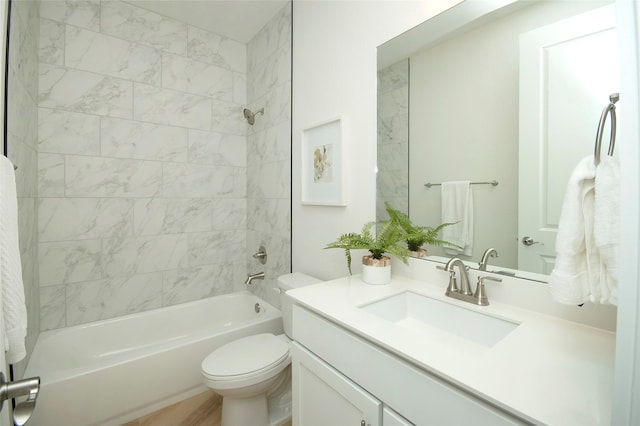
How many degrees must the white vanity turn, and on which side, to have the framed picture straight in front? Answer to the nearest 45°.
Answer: approximately 90° to its right

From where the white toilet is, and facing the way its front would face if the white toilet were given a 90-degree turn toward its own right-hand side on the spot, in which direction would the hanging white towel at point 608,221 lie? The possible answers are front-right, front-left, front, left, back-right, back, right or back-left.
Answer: back

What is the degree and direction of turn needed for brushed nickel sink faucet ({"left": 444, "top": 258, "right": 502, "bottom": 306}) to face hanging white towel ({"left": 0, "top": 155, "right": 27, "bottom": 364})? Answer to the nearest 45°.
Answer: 0° — it already faces it

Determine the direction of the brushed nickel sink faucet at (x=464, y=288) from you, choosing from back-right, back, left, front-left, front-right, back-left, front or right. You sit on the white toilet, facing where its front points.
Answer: left

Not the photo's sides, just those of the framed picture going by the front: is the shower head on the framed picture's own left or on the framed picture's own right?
on the framed picture's own right

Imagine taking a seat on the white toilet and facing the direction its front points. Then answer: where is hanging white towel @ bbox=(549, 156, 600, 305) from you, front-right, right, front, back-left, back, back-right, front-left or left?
left

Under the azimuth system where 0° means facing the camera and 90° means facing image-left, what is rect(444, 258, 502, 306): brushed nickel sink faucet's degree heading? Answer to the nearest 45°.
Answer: approximately 45°

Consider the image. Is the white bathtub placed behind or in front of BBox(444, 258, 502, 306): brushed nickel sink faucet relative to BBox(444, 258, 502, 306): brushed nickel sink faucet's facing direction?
in front

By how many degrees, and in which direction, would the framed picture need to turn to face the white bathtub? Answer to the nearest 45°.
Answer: approximately 45° to its right

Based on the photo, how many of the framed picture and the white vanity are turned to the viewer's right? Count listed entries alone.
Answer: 0

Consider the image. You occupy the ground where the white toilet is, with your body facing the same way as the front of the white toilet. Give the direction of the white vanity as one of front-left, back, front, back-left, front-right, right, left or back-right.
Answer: left

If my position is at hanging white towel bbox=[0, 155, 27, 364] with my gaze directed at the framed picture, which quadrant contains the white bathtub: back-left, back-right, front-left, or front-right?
front-left

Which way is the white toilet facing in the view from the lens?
facing the viewer and to the left of the viewer
